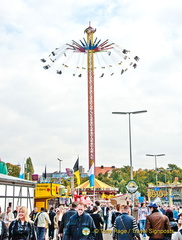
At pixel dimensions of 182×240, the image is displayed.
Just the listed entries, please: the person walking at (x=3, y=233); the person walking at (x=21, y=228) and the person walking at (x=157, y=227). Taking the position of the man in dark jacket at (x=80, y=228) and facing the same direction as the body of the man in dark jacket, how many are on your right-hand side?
2

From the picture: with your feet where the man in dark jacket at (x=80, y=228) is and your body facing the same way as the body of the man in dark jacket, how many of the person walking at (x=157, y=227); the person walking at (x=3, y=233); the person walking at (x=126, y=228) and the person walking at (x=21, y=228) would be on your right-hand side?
2

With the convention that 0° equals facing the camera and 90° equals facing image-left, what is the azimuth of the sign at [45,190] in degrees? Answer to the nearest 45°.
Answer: approximately 0°

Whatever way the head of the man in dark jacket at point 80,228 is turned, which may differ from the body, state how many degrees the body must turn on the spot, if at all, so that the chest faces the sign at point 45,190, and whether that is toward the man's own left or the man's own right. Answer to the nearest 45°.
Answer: approximately 180°

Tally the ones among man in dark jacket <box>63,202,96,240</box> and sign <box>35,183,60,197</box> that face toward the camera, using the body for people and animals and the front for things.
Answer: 2

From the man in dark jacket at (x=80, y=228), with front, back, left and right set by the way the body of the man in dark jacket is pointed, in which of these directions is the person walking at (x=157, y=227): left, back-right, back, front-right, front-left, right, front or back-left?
back-left

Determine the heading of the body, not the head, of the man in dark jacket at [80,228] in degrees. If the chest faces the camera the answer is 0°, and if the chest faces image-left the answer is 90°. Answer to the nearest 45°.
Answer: approximately 0°

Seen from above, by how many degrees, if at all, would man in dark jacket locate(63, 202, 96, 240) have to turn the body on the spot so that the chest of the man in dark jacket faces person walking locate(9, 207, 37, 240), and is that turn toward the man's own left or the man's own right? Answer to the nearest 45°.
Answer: approximately 90° to the man's own right
